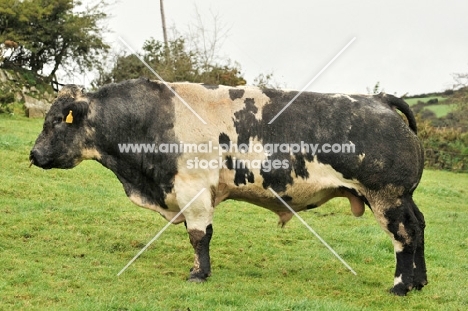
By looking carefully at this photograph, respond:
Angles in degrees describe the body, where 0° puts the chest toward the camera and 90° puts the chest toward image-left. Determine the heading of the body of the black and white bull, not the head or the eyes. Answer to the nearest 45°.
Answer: approximately 90°

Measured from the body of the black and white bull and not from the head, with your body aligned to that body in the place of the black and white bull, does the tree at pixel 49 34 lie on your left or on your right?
on your right

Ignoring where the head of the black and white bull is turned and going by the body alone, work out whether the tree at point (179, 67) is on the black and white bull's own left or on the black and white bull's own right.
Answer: on the black and white bull's own right
